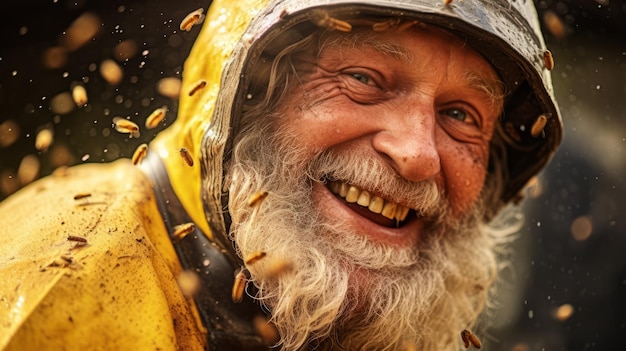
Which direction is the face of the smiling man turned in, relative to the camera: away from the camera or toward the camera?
toward the camera

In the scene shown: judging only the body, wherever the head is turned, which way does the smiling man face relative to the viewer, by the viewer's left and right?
facing the viewer and to the right of the viewer

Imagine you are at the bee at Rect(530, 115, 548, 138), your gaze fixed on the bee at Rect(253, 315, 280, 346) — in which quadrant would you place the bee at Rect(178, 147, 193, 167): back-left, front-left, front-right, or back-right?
front-right

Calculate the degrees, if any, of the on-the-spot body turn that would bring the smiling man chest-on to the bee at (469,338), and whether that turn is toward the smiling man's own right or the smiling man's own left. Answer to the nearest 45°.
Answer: approximately 45° to the smiling man's own left

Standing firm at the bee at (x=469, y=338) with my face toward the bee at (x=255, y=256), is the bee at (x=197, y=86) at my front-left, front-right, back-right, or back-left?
front-right

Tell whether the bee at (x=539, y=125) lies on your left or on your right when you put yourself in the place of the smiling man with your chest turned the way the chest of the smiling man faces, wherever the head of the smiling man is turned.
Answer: on your left
